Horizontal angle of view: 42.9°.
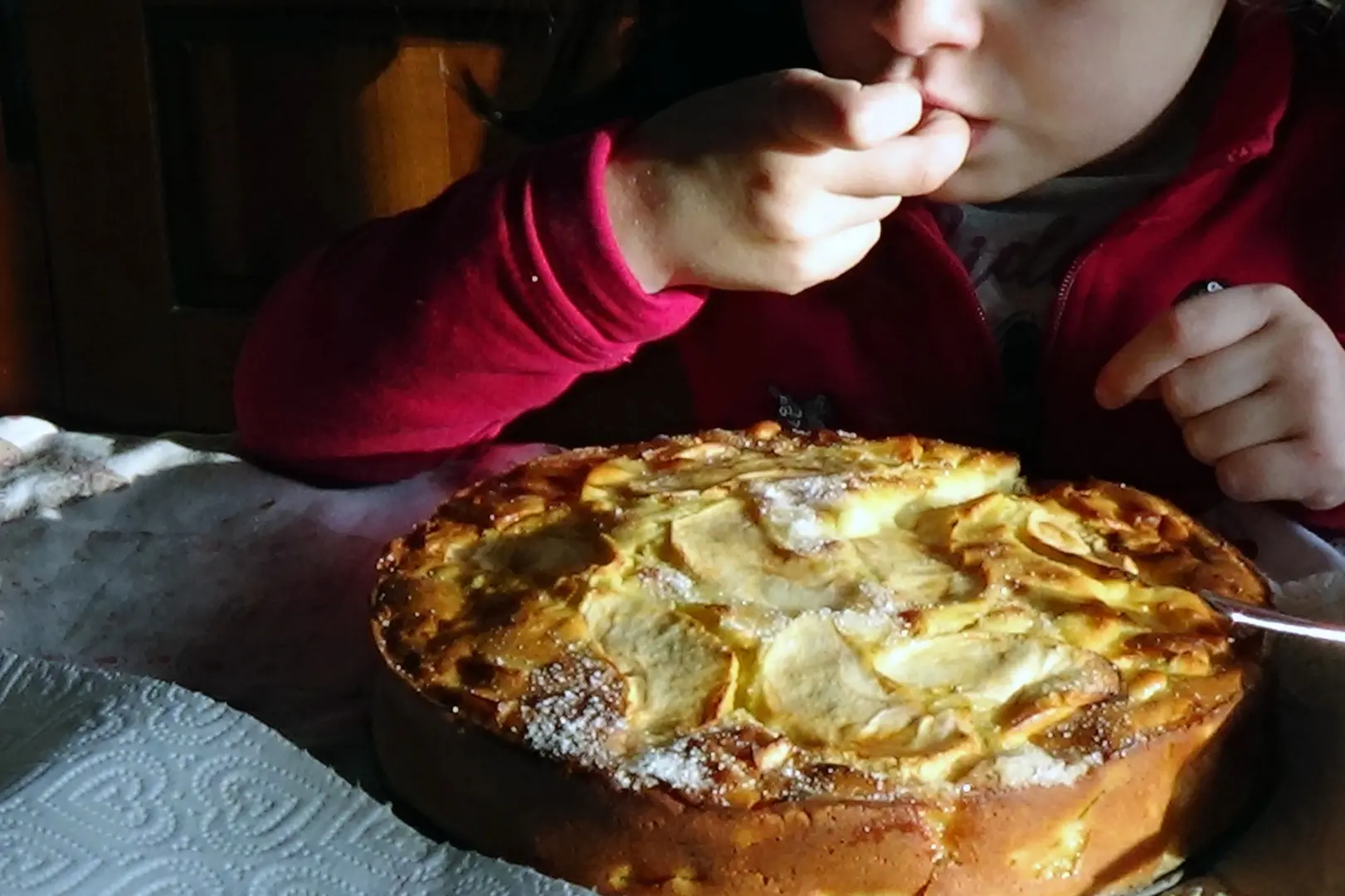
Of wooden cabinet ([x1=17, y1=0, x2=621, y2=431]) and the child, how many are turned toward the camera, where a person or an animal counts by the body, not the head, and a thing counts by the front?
2

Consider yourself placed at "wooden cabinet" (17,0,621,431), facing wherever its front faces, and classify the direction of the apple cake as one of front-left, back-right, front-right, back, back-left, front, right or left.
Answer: front

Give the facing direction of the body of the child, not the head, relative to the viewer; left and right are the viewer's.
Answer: facing the viewer

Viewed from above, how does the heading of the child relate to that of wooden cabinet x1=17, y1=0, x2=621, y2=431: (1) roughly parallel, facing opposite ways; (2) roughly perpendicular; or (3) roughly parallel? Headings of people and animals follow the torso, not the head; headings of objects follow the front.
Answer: roughly parallel

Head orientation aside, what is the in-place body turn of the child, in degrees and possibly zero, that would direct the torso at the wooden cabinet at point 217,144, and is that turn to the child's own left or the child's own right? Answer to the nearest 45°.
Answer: approximately 135° to the child's own right

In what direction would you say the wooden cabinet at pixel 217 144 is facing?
toward the camera

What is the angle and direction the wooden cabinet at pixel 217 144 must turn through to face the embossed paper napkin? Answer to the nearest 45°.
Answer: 0° — it already faces it
